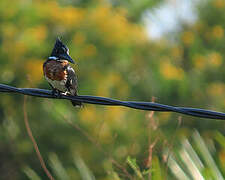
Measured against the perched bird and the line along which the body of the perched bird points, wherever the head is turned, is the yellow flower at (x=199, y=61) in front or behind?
behind

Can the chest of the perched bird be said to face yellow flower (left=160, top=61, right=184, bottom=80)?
no

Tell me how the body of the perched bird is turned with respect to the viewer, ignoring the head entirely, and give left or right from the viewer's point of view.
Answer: facing the viewer and to the left of the viewer

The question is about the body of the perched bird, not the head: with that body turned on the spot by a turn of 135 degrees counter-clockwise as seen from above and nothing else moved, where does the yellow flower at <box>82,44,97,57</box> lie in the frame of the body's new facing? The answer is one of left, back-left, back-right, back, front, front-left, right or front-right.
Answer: left

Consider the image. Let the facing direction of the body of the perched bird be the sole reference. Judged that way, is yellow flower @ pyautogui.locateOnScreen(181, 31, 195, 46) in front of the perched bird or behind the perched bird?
behind
